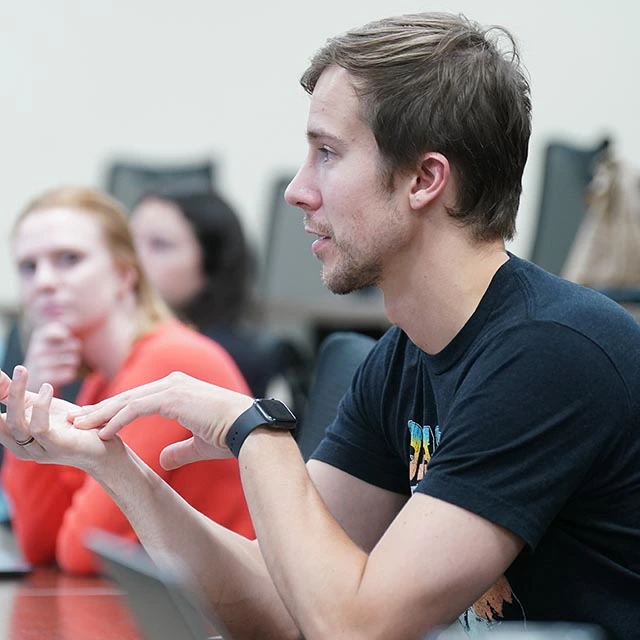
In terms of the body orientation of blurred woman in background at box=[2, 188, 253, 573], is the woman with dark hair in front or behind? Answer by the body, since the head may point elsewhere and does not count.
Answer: behind

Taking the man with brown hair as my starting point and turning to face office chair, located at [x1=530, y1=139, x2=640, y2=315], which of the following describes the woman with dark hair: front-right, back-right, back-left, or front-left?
front-left

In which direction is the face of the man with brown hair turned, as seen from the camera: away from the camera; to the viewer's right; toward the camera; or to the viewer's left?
to the viewer's left

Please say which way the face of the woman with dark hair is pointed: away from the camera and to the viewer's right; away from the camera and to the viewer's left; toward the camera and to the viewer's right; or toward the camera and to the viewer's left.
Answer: toward the camera and to the viewer's left

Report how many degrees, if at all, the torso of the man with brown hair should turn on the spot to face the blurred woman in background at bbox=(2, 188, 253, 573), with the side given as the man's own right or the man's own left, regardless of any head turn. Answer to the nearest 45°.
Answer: approximately 45° to the man's own right

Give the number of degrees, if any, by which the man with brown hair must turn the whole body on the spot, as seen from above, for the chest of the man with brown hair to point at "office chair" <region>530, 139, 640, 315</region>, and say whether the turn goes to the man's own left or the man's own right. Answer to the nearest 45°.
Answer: approximately 90° to the man's own right

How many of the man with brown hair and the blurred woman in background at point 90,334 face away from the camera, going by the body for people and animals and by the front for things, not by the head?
0

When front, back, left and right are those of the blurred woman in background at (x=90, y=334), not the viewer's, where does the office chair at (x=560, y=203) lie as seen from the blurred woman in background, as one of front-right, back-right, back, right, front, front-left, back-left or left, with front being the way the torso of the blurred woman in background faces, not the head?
back

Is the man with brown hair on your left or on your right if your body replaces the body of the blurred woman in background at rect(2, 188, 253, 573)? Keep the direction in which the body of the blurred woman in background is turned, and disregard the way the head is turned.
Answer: on your left

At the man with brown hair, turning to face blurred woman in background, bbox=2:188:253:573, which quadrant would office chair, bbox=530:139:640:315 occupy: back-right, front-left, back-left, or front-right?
front-right

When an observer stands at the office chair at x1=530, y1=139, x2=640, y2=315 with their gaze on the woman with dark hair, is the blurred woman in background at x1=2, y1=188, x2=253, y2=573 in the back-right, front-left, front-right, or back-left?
front-left

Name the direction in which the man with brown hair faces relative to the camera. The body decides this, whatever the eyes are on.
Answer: to the viewer's left
